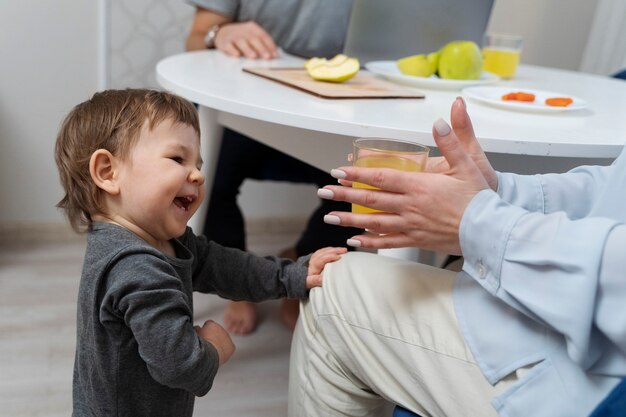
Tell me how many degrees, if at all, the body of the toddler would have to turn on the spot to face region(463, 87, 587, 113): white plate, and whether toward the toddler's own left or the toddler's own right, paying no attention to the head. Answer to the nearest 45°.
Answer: approximately 45° to the toddler's own left

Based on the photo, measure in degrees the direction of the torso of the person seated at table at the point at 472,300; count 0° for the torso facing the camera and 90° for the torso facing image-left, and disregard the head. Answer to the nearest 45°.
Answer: approximately 90°

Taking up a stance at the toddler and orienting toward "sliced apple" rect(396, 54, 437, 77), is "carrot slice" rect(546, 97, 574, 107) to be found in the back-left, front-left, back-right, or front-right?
front-right

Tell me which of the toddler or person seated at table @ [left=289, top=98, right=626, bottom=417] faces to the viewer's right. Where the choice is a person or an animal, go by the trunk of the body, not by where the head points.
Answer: the toddler

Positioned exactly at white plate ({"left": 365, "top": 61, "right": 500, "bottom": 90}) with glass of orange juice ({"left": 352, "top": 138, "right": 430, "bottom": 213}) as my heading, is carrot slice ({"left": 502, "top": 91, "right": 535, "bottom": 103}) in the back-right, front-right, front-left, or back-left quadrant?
front-left

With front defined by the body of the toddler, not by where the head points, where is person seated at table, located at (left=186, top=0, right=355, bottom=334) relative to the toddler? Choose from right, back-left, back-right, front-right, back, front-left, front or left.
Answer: left

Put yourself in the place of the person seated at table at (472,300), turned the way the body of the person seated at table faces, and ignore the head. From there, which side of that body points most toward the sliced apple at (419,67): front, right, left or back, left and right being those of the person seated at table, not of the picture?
right

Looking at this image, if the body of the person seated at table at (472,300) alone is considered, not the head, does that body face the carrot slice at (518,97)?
no

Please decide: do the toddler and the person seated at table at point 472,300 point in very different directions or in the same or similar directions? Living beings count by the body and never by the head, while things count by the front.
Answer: very different directions

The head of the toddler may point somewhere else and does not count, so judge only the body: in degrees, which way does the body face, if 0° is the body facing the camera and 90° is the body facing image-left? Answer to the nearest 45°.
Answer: approximately 270°

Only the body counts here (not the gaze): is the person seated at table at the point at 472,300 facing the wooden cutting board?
no

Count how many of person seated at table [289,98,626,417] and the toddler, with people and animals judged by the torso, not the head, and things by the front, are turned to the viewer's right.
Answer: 1

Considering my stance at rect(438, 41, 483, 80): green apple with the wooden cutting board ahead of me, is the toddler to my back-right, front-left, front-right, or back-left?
front-left
